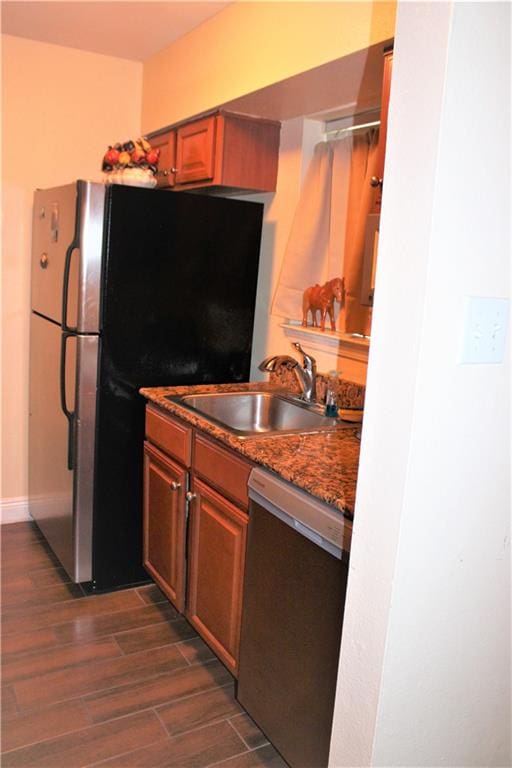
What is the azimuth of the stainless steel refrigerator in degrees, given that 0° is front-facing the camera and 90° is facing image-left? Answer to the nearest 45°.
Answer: approximately 45°

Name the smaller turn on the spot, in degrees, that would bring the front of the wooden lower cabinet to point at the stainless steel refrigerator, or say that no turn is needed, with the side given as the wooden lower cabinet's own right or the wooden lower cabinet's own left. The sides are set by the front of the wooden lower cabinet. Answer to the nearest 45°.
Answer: approximately 90° to the wooden lower cabinet's own right

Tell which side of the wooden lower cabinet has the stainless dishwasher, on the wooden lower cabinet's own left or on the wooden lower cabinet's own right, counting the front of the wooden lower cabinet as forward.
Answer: on the wooden lower cabinet's own left

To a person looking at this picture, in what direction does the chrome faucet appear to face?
facing to the left of the viewer

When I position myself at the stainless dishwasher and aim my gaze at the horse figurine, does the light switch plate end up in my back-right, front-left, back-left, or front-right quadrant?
back-right

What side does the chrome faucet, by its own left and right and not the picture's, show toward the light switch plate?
left

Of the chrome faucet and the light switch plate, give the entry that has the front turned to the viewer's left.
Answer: the chrome faucet
